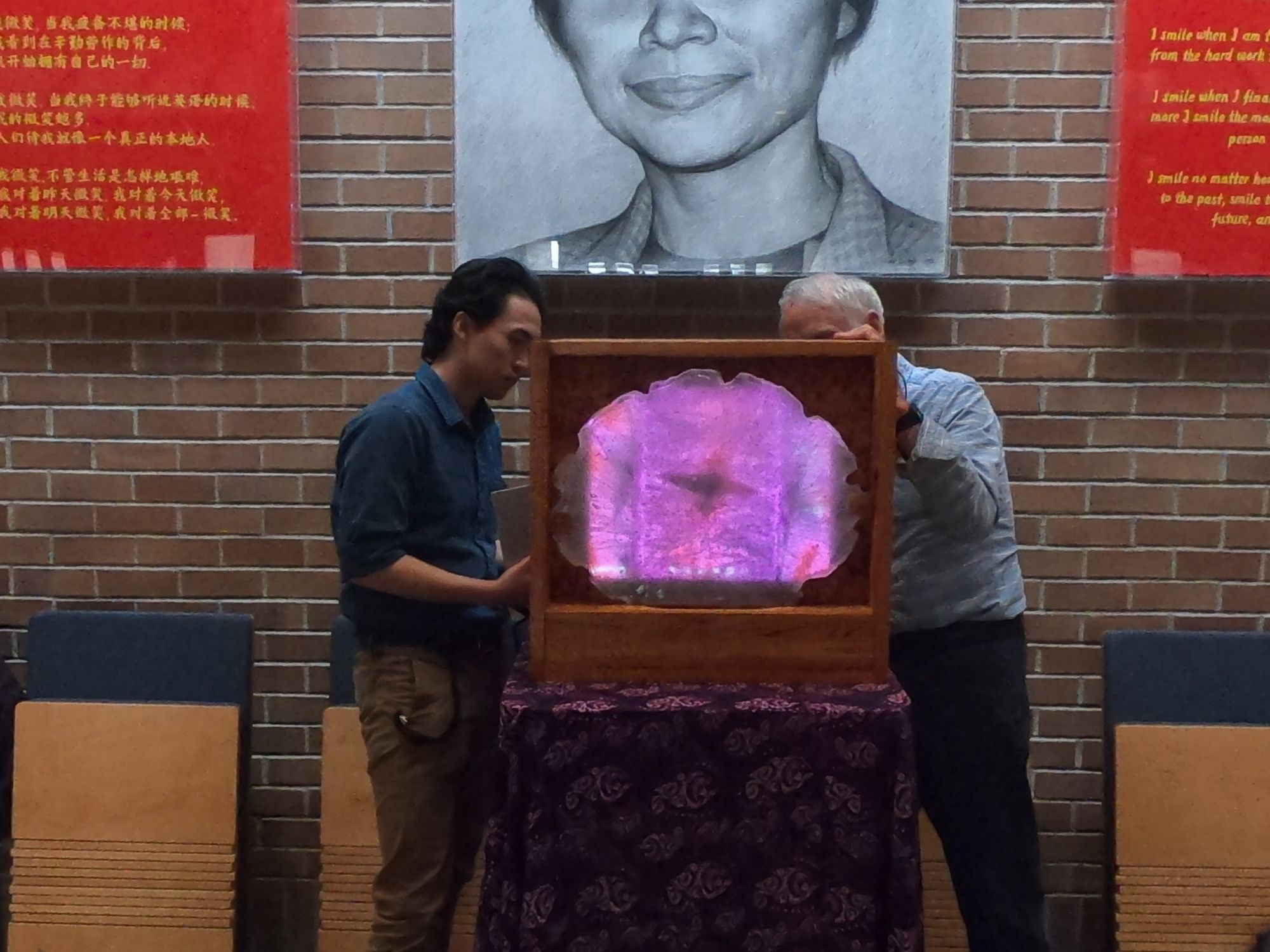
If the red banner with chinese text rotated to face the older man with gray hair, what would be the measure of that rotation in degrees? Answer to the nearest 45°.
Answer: approximately 45° to its left

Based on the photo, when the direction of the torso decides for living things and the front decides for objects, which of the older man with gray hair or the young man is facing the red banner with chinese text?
the older man with gray hair

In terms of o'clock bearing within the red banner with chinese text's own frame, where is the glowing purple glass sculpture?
The glowing purple glass sculpture is roughly at 11 o'clock from the red banner with chinese text.

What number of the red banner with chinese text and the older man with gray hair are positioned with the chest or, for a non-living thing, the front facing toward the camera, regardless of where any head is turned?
1

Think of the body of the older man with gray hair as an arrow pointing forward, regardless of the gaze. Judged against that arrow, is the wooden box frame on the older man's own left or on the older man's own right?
on the older man's own left

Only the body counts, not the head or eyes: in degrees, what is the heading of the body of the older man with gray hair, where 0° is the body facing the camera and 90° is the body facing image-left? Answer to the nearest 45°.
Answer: approximately 90°

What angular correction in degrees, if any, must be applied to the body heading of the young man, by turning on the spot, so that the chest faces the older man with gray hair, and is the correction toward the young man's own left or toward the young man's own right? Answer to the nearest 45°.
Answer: approximately 45° to the young man's own left

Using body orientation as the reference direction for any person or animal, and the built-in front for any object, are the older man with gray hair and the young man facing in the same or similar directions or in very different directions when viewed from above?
very different directions
